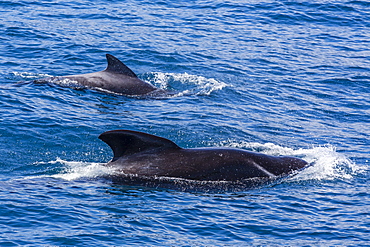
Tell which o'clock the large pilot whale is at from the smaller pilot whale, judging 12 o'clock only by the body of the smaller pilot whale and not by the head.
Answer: The large pilot whale is roughly at 3 o'clock from the smaller pilot whale.

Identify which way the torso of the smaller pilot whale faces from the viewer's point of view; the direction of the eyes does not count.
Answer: to the viewer's right

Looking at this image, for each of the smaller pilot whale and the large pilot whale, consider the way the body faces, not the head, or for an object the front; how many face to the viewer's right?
2

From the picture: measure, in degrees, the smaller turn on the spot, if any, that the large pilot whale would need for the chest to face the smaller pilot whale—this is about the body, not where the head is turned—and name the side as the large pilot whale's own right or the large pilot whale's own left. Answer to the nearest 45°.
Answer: approximately 90° to the large pilot whale's own left

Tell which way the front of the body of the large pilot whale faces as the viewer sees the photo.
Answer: to the viewer's right
